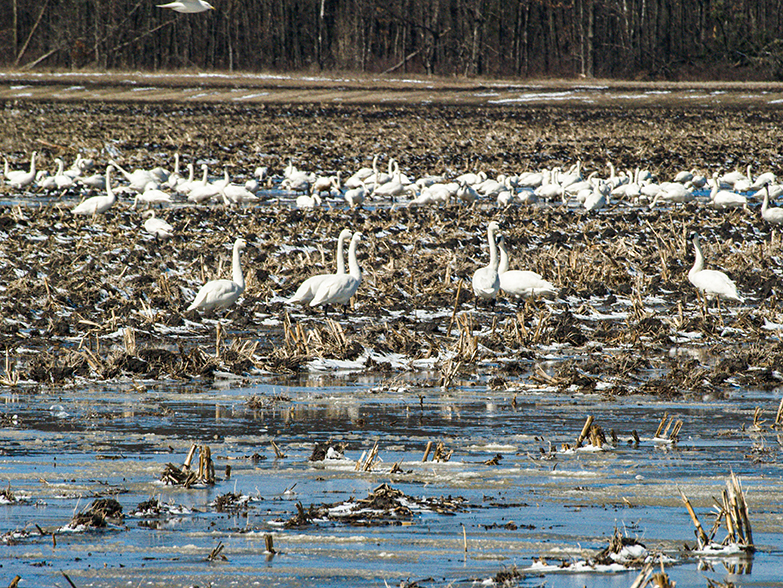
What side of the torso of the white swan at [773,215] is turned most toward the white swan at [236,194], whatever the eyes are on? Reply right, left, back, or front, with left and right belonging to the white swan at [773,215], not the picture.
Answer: front

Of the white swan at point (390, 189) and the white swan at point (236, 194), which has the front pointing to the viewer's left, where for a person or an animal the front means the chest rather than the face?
the white swan at point (236, 194)

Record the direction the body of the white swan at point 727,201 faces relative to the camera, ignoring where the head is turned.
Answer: to the viewer's left

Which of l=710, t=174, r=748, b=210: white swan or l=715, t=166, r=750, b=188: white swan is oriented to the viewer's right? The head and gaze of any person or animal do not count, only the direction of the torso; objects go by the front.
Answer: l=715, t=166, r=750, b=188: white swan

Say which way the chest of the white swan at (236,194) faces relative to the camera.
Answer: to the viewer's left

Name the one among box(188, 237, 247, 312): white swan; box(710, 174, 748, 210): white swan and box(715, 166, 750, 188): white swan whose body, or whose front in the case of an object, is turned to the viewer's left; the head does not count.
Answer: box(710, 174, 748, 210): white swan

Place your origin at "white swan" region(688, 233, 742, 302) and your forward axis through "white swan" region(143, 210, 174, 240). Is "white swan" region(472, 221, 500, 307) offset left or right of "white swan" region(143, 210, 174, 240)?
left

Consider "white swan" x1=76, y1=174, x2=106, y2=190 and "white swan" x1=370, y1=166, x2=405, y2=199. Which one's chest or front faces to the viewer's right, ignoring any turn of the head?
"white swan" x1=370, y1=166, x2=405, y2=199

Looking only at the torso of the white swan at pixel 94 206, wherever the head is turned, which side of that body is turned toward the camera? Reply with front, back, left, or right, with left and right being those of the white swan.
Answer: right

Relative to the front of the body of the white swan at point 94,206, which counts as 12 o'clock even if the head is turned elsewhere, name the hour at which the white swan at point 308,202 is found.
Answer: the white swan at point 308,202 is roughly at 11 o'clock from the white swan at point 94,206.
